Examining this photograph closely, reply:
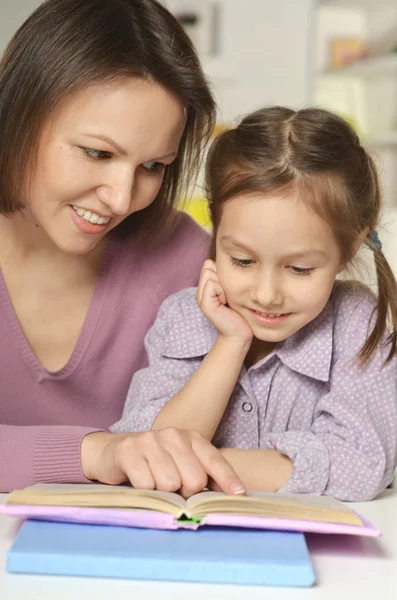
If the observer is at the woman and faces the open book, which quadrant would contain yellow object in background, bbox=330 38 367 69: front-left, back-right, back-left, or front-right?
back-left

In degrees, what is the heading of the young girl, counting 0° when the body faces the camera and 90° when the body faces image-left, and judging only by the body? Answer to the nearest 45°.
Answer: approximately 0°

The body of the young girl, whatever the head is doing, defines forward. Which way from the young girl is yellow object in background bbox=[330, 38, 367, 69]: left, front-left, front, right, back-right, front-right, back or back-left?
back

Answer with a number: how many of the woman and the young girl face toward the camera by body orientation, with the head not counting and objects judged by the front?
2

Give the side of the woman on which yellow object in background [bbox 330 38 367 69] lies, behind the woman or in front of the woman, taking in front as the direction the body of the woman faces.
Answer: behind

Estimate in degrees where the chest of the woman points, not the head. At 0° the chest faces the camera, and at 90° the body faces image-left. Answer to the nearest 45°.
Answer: approximately 0°
